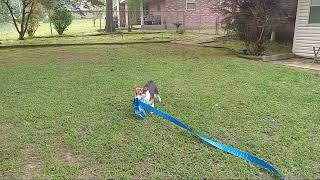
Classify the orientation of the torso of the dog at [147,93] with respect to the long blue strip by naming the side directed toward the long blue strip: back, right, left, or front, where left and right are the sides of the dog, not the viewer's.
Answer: left

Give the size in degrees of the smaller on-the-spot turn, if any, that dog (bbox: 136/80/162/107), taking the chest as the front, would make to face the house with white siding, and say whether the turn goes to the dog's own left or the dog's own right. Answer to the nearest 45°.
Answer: approximately 180°

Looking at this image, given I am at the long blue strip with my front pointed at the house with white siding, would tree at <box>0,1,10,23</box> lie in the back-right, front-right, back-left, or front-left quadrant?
front-left

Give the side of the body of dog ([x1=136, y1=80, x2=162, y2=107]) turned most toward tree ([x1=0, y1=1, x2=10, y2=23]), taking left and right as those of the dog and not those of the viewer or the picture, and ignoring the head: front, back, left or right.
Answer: right

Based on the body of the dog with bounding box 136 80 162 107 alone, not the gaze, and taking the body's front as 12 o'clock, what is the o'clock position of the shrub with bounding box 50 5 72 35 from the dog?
The shrub is roughly at 4 o'clock from the dog.

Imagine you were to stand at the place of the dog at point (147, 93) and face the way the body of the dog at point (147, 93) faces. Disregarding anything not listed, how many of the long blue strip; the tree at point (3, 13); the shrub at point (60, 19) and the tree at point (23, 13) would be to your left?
1

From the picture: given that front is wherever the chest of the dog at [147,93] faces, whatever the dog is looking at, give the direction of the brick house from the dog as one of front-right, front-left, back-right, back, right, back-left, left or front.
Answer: back-right

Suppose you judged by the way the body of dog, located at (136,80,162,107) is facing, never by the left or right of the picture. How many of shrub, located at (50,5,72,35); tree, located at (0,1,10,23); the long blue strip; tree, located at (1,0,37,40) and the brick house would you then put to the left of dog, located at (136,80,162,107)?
1

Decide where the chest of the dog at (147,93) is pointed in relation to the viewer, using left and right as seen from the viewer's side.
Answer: facing the viewer and to the left of the viewer

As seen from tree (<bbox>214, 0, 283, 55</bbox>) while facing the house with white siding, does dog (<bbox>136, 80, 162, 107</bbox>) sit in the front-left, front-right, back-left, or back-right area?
back-right

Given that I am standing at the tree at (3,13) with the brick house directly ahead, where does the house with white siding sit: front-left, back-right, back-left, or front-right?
front-right

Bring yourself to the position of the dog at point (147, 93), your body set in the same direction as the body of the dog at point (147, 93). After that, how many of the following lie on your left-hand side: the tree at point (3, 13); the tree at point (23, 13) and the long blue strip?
1

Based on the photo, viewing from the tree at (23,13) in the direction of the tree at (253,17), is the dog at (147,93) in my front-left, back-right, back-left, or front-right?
front-right

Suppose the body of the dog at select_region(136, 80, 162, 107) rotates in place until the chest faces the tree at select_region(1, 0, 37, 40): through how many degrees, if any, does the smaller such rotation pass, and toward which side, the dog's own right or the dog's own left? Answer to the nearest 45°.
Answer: approximately 90° to the dog's own right

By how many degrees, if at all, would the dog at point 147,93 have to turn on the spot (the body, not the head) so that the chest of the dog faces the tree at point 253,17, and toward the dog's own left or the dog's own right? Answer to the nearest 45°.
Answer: approximately 180°
